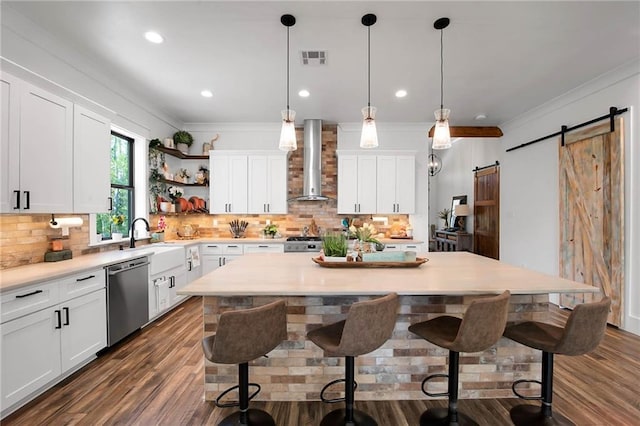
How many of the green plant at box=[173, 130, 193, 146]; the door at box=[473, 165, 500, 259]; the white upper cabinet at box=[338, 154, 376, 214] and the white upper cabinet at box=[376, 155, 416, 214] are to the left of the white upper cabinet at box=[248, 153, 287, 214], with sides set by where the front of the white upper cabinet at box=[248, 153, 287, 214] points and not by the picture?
3

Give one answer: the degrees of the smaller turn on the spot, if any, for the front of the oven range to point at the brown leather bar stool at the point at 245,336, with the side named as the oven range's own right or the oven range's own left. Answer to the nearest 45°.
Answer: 0° — it already faces it

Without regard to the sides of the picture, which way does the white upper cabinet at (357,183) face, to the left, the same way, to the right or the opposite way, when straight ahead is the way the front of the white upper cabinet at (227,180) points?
the same way

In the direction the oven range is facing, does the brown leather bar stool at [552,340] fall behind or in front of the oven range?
in front

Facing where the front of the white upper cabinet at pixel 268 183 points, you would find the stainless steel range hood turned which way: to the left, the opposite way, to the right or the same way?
the same way

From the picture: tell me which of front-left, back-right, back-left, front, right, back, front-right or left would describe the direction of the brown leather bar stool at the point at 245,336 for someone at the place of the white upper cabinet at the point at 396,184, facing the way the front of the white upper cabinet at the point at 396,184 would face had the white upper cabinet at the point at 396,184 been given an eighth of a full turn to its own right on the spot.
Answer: front-left

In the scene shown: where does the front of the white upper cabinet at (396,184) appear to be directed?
toward the camera

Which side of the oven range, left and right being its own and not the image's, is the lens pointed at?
front

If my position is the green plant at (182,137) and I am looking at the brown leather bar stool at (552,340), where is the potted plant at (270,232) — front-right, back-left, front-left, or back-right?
front-left

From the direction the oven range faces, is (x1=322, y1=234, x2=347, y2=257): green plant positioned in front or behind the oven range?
in front

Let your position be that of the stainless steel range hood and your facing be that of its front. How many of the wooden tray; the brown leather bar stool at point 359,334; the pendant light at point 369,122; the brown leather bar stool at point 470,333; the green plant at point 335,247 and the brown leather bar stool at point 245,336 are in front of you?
6

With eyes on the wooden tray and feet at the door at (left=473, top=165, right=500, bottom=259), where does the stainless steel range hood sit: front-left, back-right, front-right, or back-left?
front-right

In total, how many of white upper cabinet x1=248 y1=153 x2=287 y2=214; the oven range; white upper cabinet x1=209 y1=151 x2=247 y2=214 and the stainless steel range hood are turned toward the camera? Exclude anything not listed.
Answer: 4

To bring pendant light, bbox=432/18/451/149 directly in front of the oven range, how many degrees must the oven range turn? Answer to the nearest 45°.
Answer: approximately 45° to its left

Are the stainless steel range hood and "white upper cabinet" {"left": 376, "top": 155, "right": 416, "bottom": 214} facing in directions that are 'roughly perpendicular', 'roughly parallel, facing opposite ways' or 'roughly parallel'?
roughly parallel

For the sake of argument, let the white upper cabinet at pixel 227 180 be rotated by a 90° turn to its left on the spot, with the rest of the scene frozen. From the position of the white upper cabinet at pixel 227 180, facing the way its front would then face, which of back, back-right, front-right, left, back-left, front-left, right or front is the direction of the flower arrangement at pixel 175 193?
back

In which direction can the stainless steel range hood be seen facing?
toward the camera
